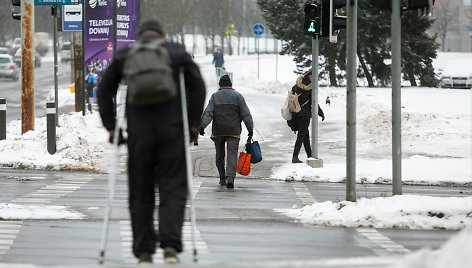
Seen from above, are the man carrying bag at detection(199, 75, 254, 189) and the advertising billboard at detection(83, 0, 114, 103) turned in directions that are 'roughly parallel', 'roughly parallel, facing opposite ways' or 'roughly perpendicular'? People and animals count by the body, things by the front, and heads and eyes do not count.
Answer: roughly parallel, facing opposite ways

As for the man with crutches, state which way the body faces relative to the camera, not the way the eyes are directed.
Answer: away from the camera

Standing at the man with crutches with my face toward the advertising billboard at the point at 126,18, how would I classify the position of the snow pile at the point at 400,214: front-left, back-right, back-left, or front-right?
front-right

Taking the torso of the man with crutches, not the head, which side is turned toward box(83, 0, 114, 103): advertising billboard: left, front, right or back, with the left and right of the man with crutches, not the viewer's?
front

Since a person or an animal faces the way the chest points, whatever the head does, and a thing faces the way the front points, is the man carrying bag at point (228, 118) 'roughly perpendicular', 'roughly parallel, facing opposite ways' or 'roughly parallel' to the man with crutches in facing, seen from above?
roughly parallel

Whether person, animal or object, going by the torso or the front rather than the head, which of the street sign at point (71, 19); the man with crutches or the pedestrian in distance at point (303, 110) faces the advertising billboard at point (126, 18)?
the man with crutches

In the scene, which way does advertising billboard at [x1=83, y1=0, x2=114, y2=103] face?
toward the camera

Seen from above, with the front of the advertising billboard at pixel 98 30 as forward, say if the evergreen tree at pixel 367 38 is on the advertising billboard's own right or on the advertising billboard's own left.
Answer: on the advertising billboard's own left

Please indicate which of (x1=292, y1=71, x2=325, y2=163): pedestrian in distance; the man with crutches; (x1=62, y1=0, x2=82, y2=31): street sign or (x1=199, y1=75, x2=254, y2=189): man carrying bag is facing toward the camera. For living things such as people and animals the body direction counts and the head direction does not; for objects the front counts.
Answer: the street sign

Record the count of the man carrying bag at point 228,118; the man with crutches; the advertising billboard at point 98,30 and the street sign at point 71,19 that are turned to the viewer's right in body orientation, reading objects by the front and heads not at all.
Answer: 0

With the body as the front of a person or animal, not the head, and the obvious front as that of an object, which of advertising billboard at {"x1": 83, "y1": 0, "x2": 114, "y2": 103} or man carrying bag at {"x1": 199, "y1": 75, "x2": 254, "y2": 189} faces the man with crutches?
the advertising billboard

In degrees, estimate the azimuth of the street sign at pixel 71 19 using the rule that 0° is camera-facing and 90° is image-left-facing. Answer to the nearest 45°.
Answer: approximately 0°

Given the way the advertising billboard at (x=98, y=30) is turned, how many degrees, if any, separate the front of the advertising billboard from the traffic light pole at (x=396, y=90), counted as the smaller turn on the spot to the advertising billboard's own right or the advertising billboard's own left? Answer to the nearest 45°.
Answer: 0° — it already faces it
